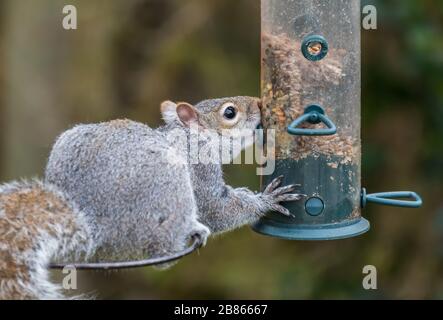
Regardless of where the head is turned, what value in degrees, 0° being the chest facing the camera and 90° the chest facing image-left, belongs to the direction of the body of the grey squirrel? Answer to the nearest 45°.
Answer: approximately 270°
